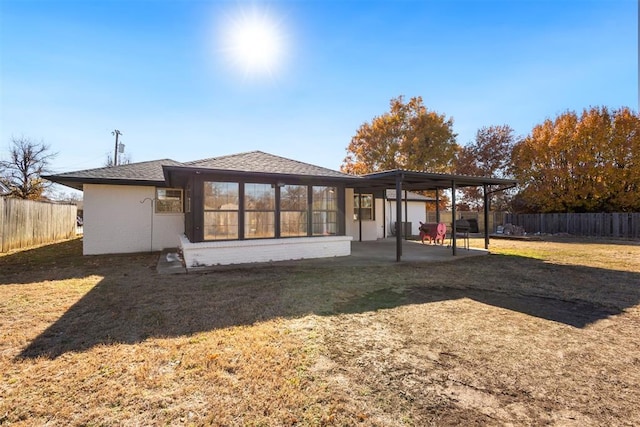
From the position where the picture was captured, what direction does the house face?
facing away from the viewer

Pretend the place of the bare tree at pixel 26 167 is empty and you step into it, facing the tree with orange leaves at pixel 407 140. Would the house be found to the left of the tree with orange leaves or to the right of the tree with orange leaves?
right

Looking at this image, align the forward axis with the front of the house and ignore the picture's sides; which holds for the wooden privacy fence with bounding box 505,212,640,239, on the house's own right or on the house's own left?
on the house's own right

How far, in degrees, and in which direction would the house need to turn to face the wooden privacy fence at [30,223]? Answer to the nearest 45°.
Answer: approximately 45° to its left

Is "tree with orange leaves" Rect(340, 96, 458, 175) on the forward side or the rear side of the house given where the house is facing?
on the forward side
